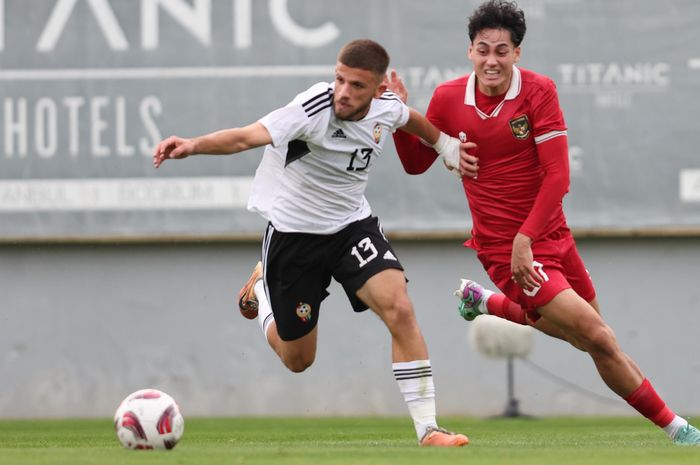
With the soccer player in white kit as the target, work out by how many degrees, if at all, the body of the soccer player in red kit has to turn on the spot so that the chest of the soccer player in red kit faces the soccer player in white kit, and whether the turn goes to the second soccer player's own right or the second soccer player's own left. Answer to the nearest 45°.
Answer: approximately 90° to the second soccer player's own right

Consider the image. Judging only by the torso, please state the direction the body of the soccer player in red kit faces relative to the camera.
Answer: toward the camera

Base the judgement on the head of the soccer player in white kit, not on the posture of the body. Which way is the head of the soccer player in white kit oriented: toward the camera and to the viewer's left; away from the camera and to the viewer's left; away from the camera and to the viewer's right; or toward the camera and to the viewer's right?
toward the camera and to the viewer's left

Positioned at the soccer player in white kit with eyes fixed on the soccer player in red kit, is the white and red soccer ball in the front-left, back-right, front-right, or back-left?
back-right

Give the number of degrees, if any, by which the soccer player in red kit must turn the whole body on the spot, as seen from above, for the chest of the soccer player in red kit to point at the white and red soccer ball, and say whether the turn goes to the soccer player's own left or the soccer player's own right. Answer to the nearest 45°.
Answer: approximately 45° to the soccer player's own right
